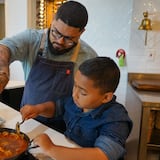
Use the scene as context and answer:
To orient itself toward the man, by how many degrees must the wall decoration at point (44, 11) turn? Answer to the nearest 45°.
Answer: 0° — it already faces them

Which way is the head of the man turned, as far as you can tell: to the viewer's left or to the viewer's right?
to the viewer's left

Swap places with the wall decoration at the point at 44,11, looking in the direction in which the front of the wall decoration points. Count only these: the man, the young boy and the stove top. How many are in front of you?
3

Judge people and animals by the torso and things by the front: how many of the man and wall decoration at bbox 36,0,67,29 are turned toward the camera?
2

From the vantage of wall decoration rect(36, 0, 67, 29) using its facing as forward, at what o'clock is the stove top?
The stove top is roughly at 12 o'clock from the wall decoration.

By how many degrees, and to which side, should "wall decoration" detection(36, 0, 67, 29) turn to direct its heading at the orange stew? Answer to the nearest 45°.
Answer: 0° — it already faces it

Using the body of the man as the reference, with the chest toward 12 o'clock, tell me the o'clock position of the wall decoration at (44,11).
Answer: The wall decoration is roughly at 6 o'clock from the man.
